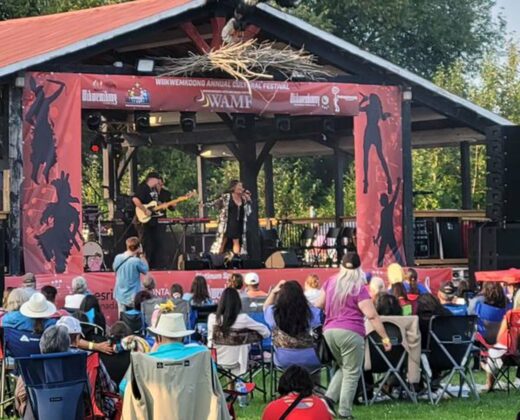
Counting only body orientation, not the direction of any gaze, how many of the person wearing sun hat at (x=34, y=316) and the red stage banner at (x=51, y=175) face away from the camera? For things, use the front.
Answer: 1

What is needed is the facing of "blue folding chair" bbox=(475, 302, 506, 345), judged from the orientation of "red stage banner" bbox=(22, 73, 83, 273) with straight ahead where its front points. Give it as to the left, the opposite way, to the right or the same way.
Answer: the opposite way

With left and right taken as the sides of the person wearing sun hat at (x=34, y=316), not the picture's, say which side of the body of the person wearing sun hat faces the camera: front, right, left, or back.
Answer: back

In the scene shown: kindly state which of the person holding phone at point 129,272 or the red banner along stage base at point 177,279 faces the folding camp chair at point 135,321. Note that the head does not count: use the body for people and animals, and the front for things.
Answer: the red banner along stage base

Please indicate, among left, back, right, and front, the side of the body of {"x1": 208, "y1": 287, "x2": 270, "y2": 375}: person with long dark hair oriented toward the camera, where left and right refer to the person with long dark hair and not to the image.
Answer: back

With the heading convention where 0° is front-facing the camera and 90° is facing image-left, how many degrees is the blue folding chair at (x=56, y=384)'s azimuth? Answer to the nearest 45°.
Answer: approximately 180°

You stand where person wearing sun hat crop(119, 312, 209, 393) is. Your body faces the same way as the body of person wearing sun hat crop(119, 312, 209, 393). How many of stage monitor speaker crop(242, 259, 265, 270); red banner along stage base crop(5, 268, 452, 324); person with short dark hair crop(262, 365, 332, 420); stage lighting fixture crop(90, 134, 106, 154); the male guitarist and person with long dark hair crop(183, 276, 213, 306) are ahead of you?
5

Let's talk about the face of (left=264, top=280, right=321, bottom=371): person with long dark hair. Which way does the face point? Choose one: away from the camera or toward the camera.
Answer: away from the camera

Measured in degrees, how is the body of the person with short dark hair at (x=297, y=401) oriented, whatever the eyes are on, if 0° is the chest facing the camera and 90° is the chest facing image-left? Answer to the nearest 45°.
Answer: approximately 180°

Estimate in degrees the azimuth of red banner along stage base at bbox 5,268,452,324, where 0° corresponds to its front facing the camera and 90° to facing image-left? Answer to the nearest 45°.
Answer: approximately 0°

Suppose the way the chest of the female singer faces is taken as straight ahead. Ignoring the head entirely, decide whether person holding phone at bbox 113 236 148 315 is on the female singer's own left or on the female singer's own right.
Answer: on the female singer's own right

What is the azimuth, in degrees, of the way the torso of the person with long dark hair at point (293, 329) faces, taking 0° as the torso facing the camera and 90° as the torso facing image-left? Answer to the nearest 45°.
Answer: approximately 180°

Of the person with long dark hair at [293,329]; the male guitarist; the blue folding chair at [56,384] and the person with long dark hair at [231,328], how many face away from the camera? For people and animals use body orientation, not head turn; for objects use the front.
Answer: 3

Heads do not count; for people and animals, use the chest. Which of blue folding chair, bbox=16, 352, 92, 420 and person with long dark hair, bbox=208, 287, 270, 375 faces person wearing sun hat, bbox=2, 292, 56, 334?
the blue folding chair

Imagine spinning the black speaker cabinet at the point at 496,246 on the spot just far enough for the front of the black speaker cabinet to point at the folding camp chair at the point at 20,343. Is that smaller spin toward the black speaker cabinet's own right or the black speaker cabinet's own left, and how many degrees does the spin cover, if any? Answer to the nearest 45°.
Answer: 0° — it already faces it

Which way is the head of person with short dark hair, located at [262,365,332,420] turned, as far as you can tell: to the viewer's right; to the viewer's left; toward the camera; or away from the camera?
away from the camera
